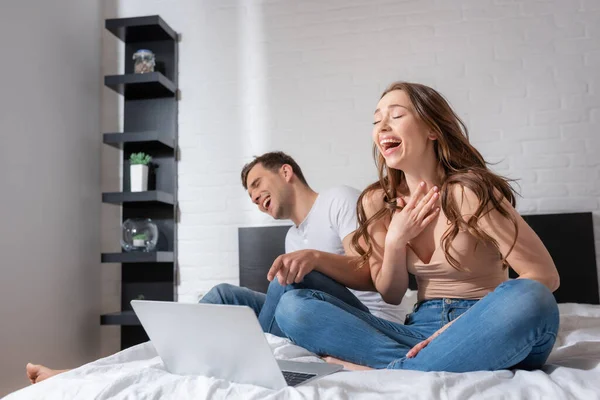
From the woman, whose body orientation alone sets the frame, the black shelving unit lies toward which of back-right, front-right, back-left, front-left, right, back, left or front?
right

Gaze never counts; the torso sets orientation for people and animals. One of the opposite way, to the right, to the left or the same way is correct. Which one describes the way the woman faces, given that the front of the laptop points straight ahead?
the opposite way

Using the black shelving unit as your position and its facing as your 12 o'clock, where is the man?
The man is roughly at 10 o'clock from the black shelving unit.

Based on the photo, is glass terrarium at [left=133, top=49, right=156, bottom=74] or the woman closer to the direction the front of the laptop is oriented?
the woman

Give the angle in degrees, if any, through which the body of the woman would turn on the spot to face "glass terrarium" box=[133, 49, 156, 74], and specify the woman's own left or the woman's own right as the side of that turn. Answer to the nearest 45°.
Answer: approximately 90° to the woman's own right

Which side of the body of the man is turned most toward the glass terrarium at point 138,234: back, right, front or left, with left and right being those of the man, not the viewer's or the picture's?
right

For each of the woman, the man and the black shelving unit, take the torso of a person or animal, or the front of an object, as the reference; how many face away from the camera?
0

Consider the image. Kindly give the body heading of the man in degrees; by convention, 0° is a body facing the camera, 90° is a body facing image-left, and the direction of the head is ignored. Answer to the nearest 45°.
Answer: approximately 45°

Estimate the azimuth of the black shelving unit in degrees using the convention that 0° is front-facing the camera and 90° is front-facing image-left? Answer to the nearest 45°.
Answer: approximately 45°

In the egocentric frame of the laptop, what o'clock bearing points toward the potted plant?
The potted plant is roughly at 10 o'clock from the laptop.

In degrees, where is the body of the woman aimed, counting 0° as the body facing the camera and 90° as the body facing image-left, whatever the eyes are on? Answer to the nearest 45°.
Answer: approximately 45°

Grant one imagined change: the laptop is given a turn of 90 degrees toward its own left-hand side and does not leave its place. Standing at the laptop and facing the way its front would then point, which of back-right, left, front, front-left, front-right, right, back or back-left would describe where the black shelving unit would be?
front-right

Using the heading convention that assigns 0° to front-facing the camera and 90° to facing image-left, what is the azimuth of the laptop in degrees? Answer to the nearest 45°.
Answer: approximately 225°

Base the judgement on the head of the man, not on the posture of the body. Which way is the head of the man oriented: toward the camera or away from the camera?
toward the camera

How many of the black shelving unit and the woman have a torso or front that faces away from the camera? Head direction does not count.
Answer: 0
